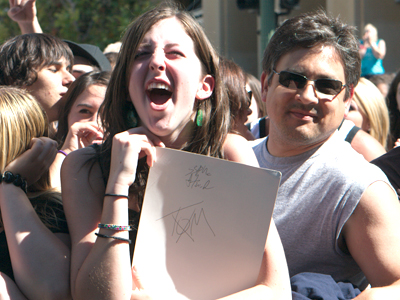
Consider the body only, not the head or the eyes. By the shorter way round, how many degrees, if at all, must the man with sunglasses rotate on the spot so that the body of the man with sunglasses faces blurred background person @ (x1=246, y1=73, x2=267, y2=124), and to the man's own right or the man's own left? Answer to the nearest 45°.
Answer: approximately 135° to the man's own right

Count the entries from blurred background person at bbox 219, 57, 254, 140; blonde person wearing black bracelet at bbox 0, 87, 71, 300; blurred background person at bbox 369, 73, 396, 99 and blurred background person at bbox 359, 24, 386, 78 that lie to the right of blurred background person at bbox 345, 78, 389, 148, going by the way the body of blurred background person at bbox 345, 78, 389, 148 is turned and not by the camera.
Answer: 2

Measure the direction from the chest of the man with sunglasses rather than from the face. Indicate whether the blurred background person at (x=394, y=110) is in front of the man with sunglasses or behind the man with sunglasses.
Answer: behind

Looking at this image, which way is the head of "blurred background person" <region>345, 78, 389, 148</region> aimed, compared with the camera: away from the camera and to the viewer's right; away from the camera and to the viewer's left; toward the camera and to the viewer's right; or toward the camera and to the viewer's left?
toward the camera and to the viewer's left

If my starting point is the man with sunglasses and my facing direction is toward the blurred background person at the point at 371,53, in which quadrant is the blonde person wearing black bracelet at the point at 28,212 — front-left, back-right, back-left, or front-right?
back-left

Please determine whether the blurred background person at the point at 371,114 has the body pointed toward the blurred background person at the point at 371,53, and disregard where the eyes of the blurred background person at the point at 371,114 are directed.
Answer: no

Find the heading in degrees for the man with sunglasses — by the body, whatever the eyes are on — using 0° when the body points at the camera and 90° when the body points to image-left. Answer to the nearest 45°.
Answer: approximately 45°

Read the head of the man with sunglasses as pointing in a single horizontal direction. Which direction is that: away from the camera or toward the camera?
toward the camera
